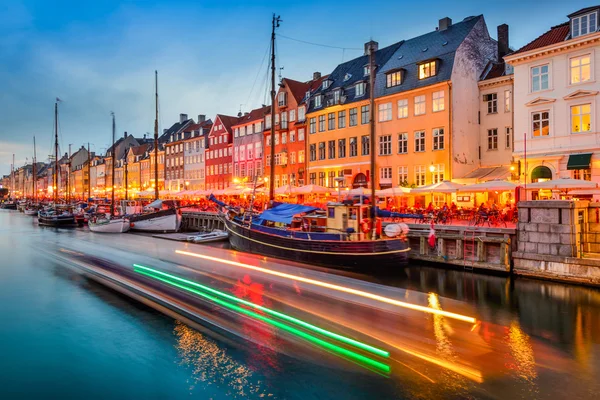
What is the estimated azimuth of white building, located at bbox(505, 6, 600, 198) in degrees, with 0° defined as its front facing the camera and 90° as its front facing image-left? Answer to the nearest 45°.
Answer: approximately 45°

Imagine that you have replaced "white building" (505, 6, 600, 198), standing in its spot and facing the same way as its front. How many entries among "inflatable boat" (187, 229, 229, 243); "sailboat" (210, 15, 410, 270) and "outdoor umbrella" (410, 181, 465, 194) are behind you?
0

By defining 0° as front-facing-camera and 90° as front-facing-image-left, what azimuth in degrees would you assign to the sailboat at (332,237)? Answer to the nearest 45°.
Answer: approximately 135°

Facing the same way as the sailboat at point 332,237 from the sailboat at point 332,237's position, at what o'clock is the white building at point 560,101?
The white building is roughly at 4 o'clock from the sailboat.

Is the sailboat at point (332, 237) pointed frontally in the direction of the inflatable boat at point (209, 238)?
yes

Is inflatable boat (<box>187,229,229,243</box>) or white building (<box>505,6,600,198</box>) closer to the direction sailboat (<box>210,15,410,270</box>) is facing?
the inflatable boat

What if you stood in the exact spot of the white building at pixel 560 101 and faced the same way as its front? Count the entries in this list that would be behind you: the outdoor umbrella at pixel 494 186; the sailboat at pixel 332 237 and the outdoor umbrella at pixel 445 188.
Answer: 0

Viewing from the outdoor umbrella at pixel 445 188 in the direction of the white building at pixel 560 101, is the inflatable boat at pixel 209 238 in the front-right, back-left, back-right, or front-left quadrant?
back-left

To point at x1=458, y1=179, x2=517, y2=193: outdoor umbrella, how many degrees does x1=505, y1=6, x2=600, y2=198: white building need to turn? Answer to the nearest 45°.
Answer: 0° — it already faces it

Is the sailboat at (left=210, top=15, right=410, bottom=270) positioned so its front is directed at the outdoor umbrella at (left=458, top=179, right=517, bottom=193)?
no

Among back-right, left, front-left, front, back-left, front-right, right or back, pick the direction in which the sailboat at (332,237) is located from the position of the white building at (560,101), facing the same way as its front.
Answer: front

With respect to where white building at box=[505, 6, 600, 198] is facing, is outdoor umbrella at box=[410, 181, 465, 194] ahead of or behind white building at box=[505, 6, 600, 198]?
ahead

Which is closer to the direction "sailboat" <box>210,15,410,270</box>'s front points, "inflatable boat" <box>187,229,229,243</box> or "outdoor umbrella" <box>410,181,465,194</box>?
the inflatable boat

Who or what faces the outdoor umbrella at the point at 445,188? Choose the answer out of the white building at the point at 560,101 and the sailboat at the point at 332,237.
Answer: the white building
